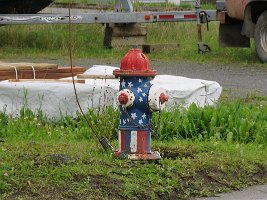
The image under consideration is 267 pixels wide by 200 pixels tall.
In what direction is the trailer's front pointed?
to the viewer's right

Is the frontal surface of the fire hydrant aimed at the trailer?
no

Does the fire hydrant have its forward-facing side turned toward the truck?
no

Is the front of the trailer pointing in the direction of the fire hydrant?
no

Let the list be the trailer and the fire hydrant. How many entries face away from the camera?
0

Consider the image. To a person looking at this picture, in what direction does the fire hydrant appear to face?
facing the viewer and to the right of the viewer
